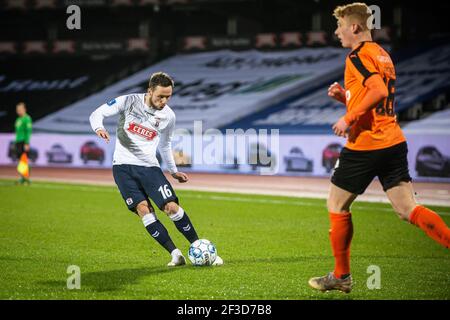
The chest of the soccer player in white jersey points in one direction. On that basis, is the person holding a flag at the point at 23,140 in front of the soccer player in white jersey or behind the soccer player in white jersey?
behind

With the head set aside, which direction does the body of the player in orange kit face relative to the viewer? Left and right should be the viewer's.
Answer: facing to the left of the viewer

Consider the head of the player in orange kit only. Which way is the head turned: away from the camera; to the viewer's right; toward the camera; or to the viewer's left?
to the viewer's left

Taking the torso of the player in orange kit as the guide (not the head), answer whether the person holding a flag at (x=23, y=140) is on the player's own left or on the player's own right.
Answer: on the player's own right

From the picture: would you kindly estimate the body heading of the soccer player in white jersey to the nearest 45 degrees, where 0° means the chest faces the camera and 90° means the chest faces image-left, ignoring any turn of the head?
approximately 315°

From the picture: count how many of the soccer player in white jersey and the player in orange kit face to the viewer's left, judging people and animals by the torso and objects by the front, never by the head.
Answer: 1

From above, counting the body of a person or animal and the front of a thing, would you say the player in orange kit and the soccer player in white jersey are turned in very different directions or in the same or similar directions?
very different directions

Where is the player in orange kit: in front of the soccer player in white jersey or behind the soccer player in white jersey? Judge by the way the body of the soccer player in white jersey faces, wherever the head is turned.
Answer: in front
